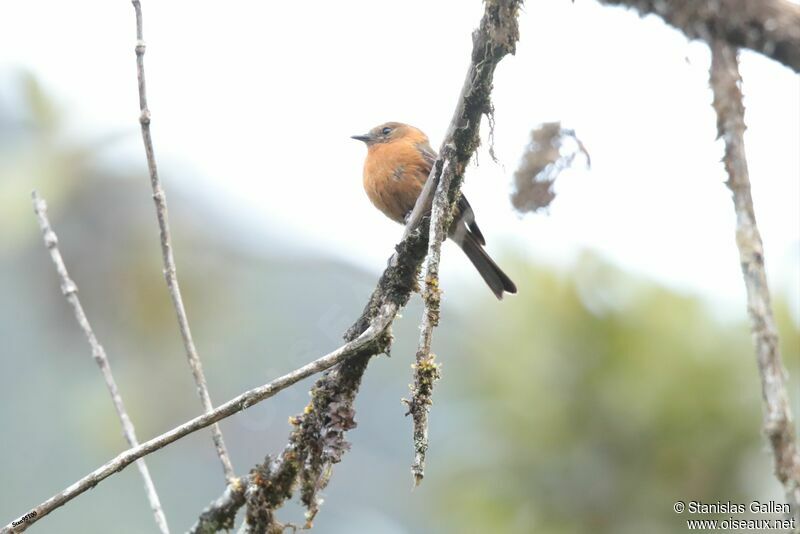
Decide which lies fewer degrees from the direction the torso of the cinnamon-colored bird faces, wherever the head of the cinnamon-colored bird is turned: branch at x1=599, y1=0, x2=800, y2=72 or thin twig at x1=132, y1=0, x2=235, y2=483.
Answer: the thin twig

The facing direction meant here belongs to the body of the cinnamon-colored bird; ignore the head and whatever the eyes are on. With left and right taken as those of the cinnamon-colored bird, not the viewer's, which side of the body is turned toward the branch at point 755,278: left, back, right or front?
left

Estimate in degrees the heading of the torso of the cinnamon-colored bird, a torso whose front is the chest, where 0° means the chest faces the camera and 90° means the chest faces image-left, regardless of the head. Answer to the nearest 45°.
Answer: approximately 90°

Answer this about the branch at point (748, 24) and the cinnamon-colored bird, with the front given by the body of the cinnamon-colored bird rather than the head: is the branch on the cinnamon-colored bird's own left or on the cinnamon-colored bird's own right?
on the cinnamon-colored bird's own left
